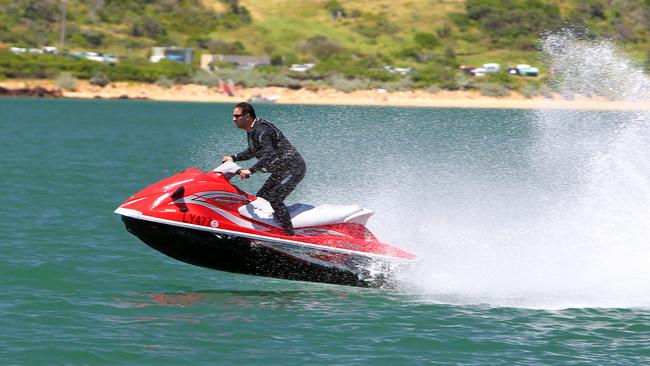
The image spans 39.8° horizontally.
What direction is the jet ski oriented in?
to the viewer's left

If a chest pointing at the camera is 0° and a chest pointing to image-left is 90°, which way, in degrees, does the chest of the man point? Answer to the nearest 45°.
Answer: approximately 90°

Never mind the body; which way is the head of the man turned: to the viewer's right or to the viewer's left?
to the viewer's left
